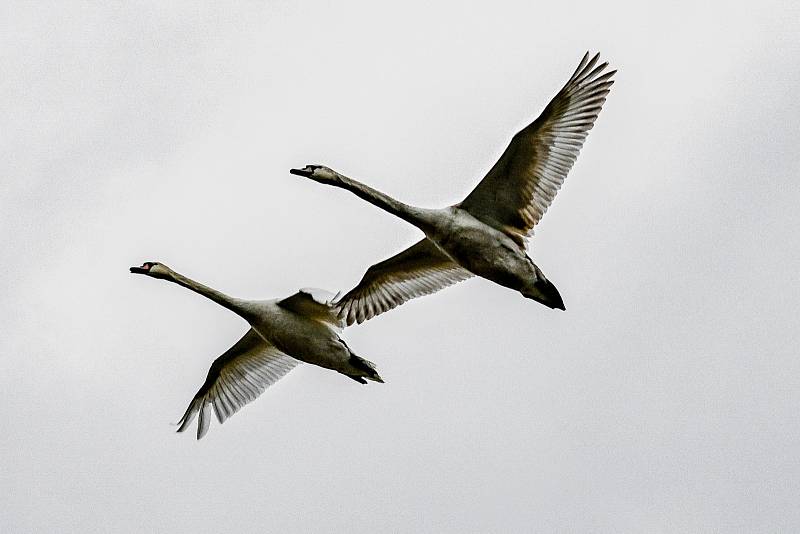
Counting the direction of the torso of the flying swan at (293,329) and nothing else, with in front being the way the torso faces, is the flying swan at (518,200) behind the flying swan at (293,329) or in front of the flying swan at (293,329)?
behind

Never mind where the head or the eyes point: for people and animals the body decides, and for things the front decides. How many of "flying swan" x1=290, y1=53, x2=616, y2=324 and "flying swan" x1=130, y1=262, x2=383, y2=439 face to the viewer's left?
2

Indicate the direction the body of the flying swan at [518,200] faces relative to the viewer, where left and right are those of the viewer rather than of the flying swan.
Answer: facing to the left of the viewer

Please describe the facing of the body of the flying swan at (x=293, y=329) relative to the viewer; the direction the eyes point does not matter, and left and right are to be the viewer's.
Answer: facing to the left of the viewer

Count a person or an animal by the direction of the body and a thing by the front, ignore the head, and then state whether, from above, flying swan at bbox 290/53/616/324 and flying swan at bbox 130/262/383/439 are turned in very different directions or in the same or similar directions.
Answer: same or similar directions
